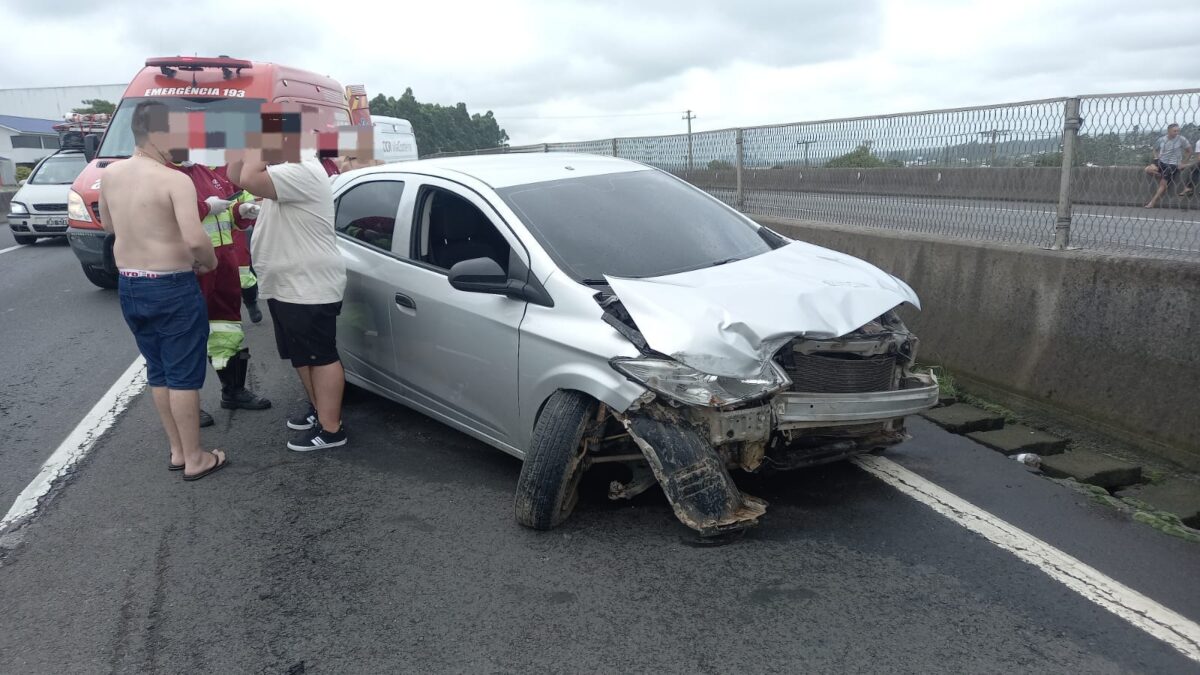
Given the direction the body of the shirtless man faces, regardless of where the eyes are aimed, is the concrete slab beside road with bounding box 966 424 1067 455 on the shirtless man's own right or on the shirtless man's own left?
on the shirtless man's own right

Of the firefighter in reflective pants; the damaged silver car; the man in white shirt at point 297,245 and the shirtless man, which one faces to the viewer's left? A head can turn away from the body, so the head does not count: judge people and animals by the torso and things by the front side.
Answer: the man in white shirt

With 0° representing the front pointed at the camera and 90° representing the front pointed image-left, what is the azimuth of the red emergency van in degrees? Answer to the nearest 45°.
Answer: approximately 45°

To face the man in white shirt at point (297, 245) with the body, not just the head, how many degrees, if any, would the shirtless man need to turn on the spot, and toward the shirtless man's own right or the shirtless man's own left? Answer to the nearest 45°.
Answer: approximately 45° to the shirtless man's own right

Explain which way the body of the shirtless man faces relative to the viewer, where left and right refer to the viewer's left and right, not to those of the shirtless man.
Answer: facing away from the viewer and to the right of the viewer

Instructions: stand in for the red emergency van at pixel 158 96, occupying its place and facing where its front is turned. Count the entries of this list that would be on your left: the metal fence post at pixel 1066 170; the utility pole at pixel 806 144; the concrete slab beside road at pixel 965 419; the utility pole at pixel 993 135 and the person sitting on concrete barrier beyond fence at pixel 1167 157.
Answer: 5

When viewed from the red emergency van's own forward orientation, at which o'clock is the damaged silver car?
The damaged silver car is roughly at 10 o'clock from the red emergency van.

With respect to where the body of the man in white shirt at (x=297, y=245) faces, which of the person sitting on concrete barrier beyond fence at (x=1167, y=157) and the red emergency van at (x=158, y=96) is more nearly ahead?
the red emergency van

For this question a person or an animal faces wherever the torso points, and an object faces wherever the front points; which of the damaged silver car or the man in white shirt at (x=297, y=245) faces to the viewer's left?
the man in white shirt

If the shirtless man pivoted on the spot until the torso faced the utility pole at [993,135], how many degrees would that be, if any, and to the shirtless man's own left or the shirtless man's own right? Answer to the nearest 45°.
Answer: approximately 45° to the shirtless man's own right

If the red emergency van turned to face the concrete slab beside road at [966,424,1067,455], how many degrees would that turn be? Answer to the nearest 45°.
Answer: approximately 90° to its left

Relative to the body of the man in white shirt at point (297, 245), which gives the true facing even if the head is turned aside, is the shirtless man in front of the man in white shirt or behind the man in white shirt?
in front

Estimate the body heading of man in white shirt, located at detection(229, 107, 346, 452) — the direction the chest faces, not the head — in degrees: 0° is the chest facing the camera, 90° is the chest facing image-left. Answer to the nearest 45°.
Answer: approximately 90°

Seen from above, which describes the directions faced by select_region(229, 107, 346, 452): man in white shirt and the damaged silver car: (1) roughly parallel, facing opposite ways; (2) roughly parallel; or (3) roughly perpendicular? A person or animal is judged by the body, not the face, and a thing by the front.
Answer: roughly parallel, facing opposite ways

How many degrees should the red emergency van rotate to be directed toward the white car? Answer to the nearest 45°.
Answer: approximately 135° to its right
